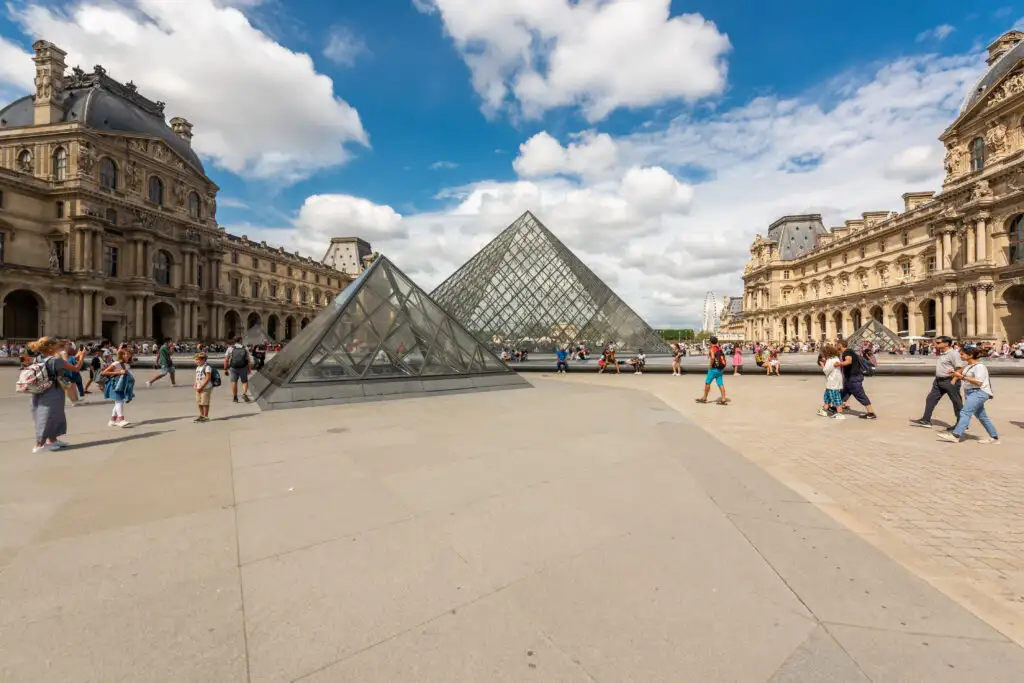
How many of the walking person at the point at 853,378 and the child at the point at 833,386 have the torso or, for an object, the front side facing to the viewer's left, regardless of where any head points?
2

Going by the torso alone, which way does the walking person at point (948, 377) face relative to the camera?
to the viewer's left

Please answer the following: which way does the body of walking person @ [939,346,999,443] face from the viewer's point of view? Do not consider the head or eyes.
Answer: to the viewer's left

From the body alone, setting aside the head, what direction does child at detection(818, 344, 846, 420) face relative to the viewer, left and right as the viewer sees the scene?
facing to the left of the viewer

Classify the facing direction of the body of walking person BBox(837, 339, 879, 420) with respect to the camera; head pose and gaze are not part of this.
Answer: to the viewer's left

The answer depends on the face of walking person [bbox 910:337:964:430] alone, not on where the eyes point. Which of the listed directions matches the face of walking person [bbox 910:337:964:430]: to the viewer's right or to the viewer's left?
to the viewer's left

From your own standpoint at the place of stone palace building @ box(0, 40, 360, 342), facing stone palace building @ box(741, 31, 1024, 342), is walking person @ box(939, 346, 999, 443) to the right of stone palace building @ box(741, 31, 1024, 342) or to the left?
right

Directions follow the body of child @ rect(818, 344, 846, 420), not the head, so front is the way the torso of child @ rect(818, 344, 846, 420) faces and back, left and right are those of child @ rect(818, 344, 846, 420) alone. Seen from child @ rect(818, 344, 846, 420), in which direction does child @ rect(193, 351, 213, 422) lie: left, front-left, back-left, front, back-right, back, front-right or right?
front-left

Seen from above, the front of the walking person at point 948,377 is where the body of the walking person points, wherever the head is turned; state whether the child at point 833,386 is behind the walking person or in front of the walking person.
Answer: in front

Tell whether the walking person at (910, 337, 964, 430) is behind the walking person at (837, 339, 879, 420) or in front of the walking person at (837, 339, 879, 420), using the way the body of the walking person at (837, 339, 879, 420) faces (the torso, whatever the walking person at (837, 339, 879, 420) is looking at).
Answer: behind

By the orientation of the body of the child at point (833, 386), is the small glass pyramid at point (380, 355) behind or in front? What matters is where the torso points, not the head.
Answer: in front
